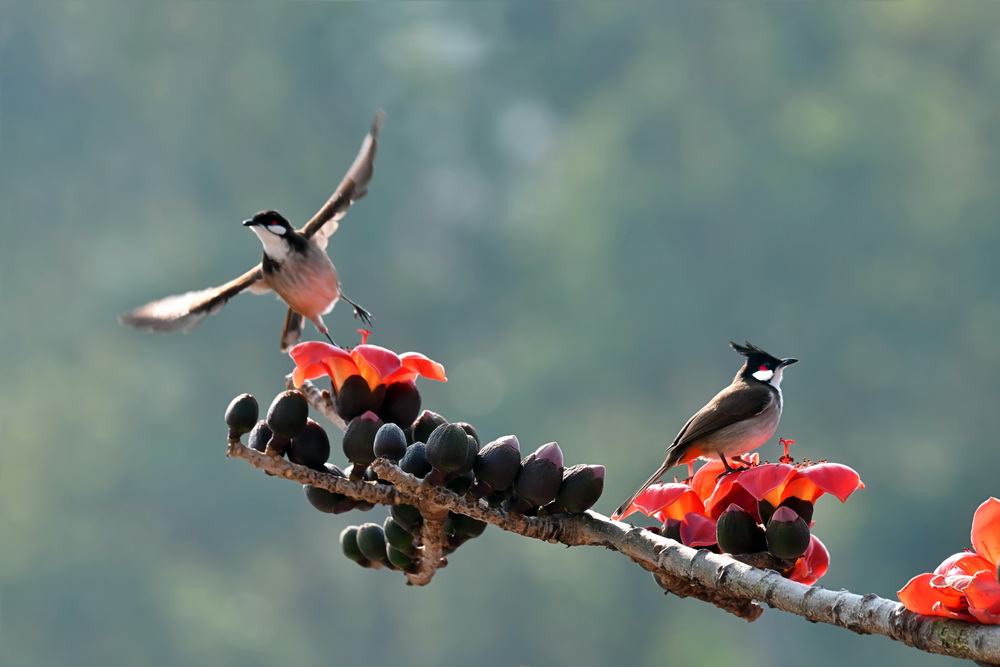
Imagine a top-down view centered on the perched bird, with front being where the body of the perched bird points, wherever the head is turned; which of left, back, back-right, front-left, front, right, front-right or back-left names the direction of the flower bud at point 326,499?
back-right

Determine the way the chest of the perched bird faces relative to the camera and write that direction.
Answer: to the viewer's right

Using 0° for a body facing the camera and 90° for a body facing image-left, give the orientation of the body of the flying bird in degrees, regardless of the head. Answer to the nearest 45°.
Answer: approximately 45°

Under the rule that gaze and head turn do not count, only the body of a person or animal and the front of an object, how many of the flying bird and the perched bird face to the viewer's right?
1

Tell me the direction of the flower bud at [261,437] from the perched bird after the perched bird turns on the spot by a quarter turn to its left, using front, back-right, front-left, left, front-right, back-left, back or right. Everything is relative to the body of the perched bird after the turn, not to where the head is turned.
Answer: back-left

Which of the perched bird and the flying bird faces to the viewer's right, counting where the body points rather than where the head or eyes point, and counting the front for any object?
the perched bird
